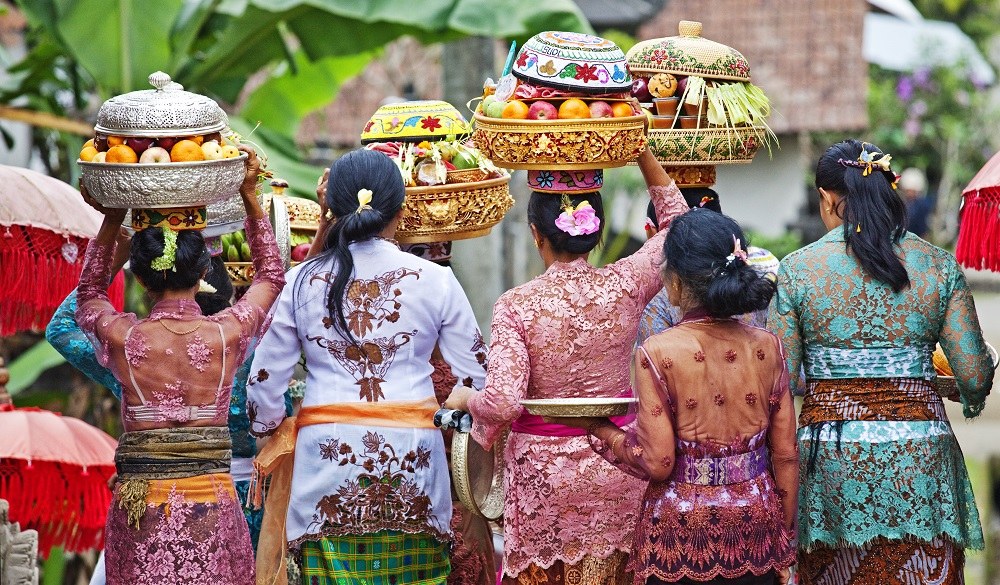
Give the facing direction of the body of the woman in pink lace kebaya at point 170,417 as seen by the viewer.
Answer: away from the camera

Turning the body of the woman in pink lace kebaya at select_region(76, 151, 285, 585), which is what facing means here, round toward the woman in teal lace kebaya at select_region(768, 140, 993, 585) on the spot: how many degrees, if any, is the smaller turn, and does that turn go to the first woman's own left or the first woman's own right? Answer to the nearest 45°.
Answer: approximately 90° to the first woman's own right

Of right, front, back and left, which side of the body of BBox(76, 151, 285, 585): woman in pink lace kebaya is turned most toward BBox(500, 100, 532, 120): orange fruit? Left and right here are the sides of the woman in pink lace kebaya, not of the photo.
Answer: right

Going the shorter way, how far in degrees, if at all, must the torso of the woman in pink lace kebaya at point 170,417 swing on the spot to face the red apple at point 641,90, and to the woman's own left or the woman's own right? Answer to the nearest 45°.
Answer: approximately 90° to the woman's own right

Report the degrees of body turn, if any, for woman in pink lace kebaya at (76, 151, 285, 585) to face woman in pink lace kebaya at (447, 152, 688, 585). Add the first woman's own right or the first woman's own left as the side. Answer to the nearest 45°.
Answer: approximately 90° to the first woman's own right

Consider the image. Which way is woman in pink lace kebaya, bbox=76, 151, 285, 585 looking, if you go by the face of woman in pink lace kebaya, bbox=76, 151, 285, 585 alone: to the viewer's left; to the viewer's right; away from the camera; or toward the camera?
away from the camera

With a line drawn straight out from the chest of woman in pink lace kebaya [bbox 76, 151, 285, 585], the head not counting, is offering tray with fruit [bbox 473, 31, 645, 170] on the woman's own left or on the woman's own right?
on the woman's own right

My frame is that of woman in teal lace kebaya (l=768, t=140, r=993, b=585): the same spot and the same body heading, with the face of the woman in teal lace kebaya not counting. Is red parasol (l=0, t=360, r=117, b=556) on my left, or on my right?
on my left

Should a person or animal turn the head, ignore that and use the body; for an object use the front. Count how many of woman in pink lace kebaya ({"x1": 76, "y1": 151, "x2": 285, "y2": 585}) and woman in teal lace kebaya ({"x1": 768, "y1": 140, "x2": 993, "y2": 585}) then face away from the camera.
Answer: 2

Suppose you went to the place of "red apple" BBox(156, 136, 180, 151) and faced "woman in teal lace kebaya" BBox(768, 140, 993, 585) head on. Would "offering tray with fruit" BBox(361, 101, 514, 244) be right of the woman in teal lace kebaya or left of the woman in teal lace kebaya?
left

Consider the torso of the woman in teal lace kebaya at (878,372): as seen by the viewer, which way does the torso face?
away from the camera
